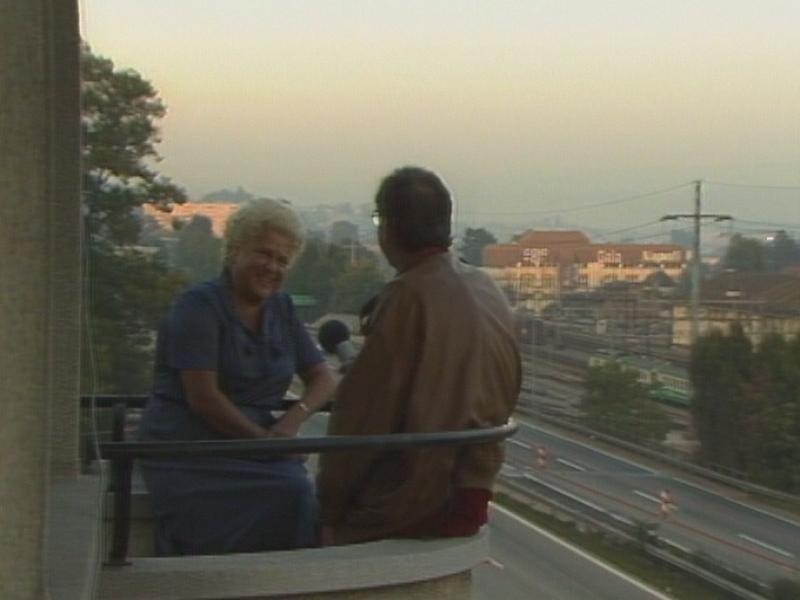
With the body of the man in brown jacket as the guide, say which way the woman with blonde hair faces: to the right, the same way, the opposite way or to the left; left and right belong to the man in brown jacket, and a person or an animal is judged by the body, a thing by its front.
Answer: the opposite way

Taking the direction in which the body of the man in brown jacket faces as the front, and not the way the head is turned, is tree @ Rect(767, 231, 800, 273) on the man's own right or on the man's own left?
on the man's own right

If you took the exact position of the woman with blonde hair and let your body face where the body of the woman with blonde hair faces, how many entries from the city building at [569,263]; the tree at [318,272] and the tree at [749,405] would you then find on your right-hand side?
0

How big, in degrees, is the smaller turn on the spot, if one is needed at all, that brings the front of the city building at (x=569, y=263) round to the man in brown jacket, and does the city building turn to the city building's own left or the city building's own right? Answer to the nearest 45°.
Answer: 0° — it already faces them

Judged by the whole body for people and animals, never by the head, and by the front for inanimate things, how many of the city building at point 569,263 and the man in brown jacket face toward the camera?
1

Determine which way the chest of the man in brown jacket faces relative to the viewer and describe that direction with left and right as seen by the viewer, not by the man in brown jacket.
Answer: facing away from the viewer and to the left of the viewer

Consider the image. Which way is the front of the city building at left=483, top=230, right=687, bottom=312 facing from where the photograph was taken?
facing the viewer

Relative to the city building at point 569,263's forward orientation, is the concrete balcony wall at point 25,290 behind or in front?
in front
